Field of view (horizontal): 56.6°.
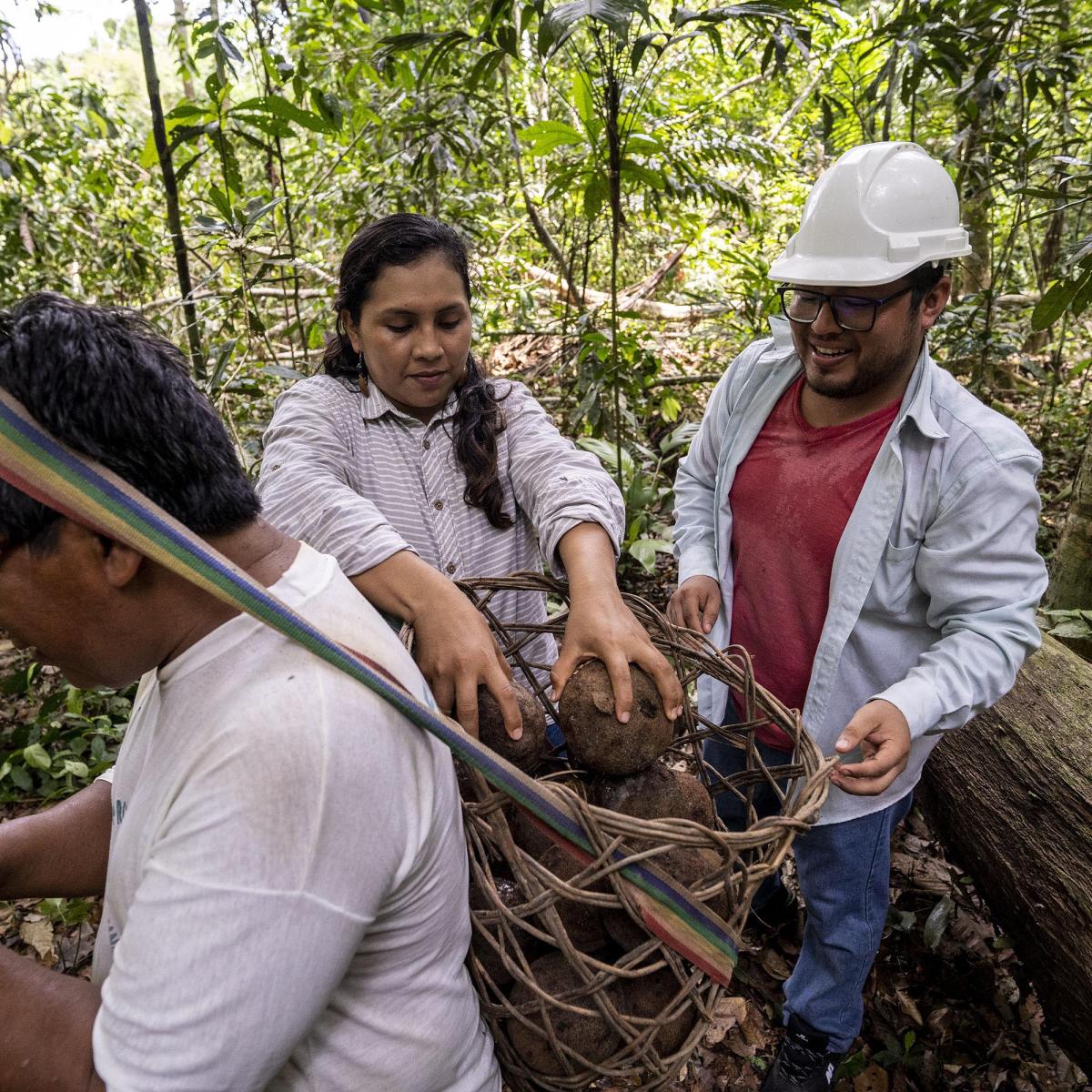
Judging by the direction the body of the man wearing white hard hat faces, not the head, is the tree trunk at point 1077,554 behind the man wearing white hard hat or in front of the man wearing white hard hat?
behind

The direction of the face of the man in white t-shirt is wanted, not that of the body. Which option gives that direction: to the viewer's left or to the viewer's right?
to the viewer's left

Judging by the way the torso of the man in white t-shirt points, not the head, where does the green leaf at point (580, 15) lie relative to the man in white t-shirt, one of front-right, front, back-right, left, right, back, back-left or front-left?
back-right

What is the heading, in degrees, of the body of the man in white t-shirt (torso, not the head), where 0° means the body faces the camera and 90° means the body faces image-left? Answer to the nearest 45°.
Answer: approximately 90°

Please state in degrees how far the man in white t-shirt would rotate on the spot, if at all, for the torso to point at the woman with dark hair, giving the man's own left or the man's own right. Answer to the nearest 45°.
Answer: approximately 135° to the man's own right

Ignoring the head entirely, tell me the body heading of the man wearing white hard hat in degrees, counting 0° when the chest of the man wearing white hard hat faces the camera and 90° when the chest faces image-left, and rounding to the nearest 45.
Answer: approximately 45°

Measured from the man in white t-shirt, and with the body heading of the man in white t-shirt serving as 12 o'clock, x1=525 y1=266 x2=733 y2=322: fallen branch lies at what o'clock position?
The fallen branch is roughly at 4 o'clock from the man in white t-shirt.

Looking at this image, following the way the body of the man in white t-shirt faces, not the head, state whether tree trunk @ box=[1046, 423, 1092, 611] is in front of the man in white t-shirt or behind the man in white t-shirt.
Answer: behind
